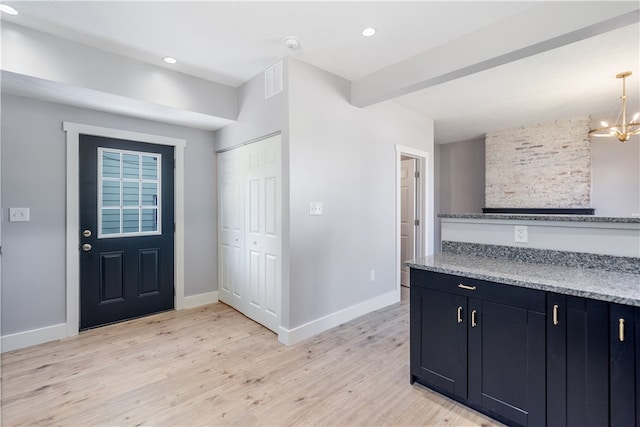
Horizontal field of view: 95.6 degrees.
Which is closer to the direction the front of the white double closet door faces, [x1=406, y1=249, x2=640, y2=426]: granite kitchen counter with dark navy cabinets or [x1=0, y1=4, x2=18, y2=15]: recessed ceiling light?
the recessed ceiling light

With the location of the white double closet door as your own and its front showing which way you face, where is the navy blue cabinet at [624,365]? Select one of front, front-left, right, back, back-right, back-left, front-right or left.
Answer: left

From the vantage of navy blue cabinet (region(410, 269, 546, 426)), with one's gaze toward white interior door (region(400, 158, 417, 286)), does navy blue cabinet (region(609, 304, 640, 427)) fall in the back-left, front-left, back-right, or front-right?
back-right

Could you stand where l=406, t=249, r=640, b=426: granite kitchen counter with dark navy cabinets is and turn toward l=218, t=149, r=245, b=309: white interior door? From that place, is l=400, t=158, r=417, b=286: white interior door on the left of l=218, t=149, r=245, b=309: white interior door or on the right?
right

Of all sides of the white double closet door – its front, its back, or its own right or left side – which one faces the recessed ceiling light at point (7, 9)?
front

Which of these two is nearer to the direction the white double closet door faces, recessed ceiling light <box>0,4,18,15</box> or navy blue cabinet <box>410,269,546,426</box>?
the recessed ceiling light

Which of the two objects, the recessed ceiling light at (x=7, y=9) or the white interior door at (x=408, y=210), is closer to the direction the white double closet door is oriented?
the recessed ceiling light

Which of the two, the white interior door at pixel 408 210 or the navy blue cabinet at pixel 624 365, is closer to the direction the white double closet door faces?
the navy blue cabinet

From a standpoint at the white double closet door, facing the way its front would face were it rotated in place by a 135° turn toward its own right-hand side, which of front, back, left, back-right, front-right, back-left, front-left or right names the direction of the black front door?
left

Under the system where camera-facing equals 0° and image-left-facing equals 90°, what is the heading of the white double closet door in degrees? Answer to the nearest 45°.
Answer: approximately 45°

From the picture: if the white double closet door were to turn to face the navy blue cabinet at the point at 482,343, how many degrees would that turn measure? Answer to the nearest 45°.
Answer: approximately 90° to its left

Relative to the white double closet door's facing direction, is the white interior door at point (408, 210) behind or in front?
behind
